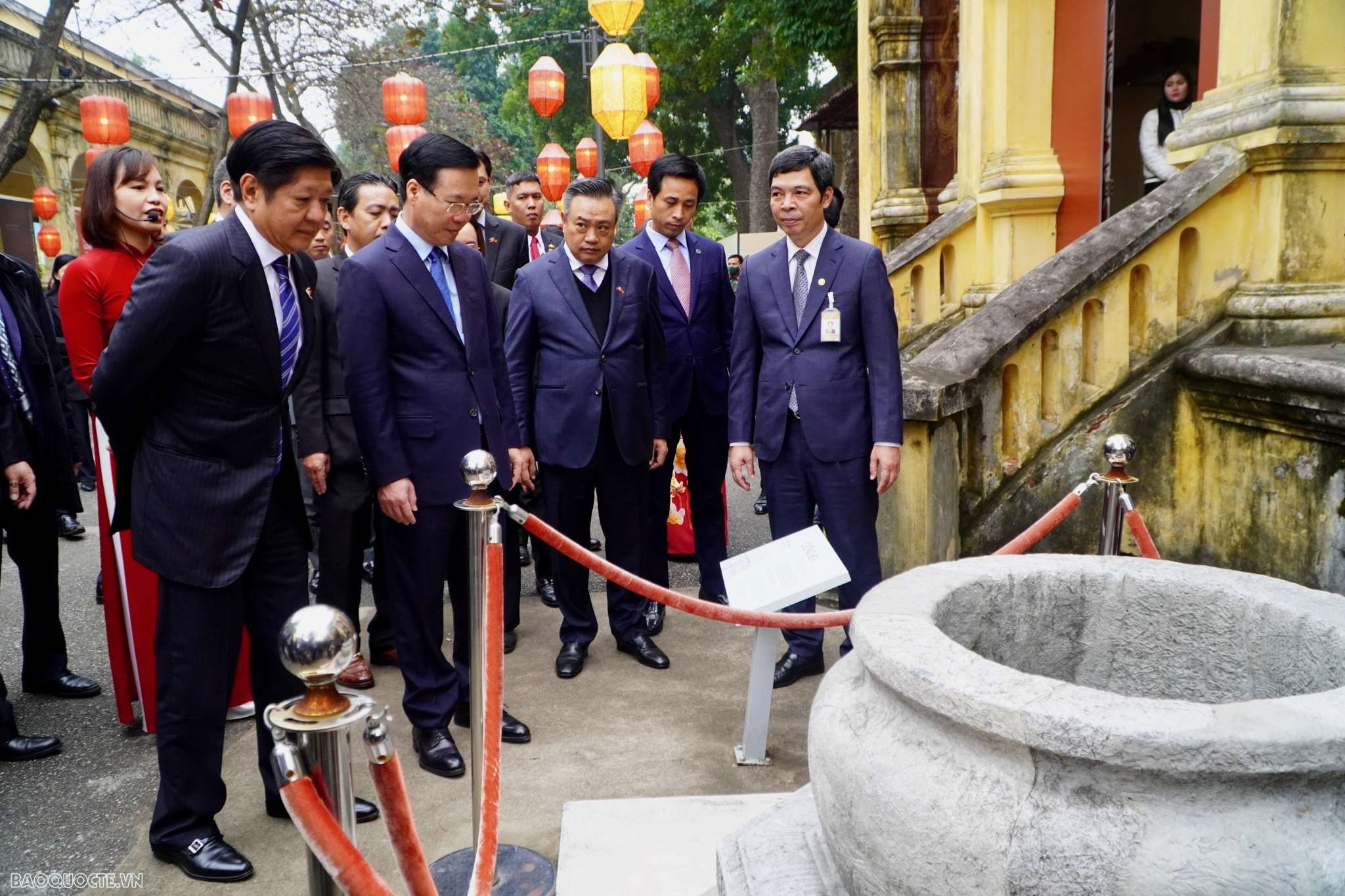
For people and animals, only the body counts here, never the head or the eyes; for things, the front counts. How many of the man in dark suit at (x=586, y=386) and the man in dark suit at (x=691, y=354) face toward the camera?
2

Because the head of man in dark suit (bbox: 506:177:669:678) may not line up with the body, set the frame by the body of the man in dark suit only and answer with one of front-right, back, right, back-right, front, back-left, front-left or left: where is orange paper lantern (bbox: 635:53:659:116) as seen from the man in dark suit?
back

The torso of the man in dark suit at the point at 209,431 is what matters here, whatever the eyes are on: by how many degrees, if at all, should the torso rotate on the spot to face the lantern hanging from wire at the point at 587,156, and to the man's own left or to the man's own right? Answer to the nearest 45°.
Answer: approximately 135° to the man's own left

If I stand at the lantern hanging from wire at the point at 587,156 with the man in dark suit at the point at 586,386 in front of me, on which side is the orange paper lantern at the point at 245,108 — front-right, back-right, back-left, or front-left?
front-right

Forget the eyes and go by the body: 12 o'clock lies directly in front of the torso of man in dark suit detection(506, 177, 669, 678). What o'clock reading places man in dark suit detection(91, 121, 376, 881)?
man in dark suit detection(91, 121, 376, 881) is roughly at 1 o'clock from man in dark suit detection(506, 177, 669, 678).

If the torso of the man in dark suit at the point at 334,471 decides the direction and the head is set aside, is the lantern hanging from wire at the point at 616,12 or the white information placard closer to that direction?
the white information placard

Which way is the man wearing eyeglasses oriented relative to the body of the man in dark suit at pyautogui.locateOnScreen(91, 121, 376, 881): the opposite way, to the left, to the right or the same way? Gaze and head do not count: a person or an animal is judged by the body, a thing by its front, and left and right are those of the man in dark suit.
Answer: the same way

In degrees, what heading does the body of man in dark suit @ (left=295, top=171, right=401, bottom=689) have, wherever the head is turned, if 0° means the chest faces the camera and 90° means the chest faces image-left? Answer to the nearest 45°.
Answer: approximately 315°

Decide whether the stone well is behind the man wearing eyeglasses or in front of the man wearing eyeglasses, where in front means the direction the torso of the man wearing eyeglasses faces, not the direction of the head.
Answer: in front

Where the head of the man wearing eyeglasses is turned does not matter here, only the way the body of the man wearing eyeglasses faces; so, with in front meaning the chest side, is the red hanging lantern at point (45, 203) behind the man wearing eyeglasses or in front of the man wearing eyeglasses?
behind

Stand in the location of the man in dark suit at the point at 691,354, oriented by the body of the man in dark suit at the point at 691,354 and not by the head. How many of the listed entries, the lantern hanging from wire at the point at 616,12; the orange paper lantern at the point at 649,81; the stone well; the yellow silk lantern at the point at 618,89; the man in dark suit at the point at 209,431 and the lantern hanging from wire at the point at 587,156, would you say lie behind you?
4

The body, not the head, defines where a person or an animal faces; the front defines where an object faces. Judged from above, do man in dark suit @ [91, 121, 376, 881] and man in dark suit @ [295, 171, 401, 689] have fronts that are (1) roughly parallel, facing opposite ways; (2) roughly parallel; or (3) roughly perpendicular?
roughly parallel

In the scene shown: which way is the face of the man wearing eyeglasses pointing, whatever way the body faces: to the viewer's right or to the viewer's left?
to the viewer's right

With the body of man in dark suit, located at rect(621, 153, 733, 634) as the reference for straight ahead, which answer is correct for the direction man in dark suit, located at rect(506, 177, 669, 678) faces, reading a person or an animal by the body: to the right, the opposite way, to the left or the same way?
the same way

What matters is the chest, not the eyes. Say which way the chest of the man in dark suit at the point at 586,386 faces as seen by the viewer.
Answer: toward the camera

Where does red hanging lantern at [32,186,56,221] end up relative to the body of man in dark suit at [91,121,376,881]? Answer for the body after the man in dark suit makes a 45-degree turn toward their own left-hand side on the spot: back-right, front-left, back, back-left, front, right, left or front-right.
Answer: left
